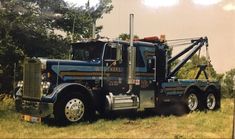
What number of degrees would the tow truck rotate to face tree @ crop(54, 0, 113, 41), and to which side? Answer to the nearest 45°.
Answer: approximately 135° to its right

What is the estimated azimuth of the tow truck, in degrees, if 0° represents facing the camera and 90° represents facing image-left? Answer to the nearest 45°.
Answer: approximately 45°
